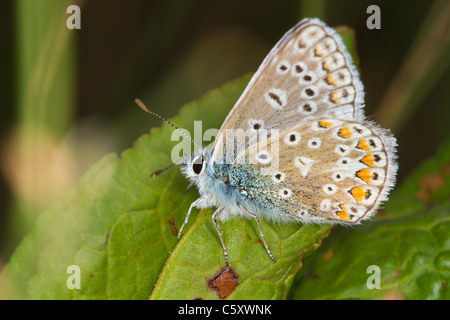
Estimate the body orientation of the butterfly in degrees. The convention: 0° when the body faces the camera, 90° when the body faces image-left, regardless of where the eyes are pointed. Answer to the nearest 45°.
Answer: approximately 90°
